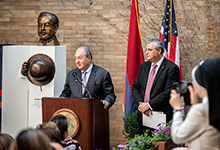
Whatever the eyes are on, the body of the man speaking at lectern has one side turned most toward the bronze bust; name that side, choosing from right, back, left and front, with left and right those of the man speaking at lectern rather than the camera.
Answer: right

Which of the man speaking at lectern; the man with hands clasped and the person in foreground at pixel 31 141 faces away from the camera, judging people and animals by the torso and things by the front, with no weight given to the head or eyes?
the person in foreground

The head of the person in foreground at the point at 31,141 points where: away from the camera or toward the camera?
away from the camera

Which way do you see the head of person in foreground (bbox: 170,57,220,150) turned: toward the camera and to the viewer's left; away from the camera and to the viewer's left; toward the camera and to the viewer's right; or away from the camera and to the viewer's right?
away from the camera and to the viewer's left

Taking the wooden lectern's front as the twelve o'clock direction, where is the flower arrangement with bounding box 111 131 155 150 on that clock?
The flower arrangement is roughly at 9 o'clock from the wooden lectern.

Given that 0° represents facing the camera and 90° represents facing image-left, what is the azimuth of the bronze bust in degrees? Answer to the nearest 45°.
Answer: approximately 45°

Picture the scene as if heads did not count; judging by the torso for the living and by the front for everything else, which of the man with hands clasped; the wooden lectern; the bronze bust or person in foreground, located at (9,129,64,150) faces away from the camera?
the person in foreground

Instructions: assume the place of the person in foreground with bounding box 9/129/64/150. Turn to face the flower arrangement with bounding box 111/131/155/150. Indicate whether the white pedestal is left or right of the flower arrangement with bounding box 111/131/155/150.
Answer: left

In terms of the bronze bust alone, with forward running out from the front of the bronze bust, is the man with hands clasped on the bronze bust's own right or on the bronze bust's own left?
on the bronze bust's own left

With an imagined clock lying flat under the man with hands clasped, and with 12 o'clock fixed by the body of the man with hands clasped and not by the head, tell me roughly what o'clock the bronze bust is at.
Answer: The bronze bust is roughly at 2 o'clock from the man with hands clasped.

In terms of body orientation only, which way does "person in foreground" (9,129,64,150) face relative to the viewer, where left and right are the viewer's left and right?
facing away from the viewer

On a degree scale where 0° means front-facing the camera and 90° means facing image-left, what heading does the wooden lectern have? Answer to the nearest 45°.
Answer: approximately 45°

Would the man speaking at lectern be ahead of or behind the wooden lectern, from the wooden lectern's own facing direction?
behind

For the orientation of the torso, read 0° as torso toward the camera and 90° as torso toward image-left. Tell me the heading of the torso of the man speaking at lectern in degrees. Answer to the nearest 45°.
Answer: approximately 45°

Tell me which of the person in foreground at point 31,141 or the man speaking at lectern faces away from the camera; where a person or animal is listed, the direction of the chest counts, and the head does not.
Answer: the person in foreground

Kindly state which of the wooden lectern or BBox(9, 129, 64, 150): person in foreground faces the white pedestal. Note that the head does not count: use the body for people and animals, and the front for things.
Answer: the person in foreground

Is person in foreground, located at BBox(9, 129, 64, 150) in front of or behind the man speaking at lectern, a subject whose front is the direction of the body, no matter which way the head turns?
in front
